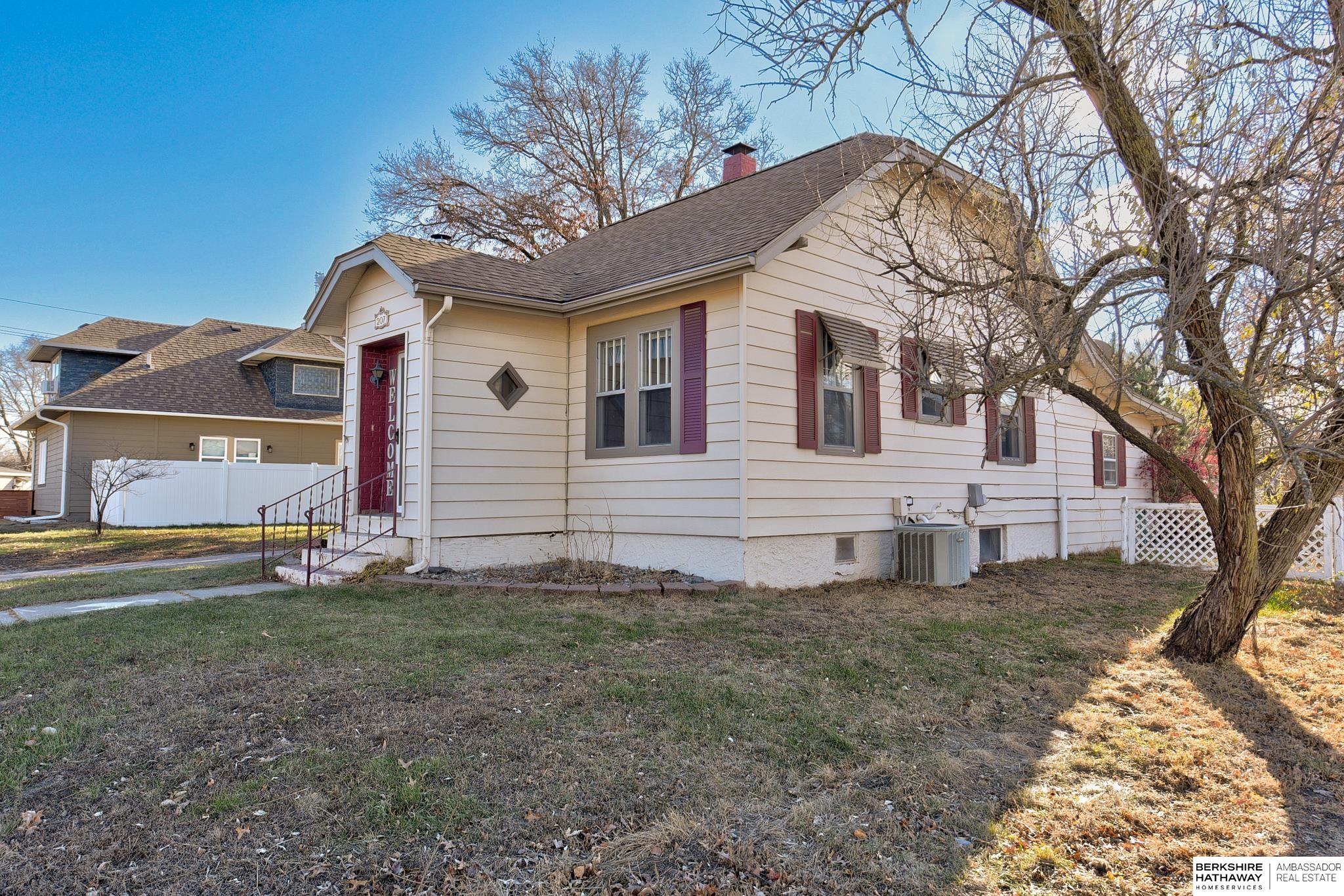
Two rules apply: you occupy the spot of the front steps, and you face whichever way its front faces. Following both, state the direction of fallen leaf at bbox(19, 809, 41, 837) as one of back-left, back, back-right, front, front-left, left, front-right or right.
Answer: front-left

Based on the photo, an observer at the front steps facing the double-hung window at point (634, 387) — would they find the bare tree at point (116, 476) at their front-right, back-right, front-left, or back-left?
back-left

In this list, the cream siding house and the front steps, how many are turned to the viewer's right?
0

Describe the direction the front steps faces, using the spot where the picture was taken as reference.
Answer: facing the viewer and to the left of the viewer

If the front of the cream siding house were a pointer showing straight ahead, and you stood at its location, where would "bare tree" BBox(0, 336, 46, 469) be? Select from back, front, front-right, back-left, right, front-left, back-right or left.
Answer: right

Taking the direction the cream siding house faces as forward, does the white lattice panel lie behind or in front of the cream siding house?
behind

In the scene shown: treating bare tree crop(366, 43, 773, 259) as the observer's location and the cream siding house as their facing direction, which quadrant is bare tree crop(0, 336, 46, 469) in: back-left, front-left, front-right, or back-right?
back-right
